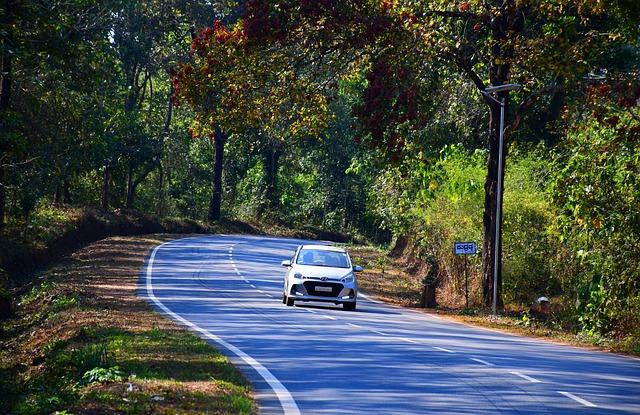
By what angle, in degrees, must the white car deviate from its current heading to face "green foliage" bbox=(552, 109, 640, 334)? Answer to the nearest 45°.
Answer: approximately 90° to its left

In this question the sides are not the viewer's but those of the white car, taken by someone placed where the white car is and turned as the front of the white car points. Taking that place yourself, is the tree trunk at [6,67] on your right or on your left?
on your right

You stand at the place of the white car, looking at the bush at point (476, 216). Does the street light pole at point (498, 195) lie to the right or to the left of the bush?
right

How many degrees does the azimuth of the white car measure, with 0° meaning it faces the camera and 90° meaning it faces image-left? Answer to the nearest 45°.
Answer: approximately 0°

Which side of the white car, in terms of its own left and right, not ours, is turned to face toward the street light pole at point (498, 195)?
left
